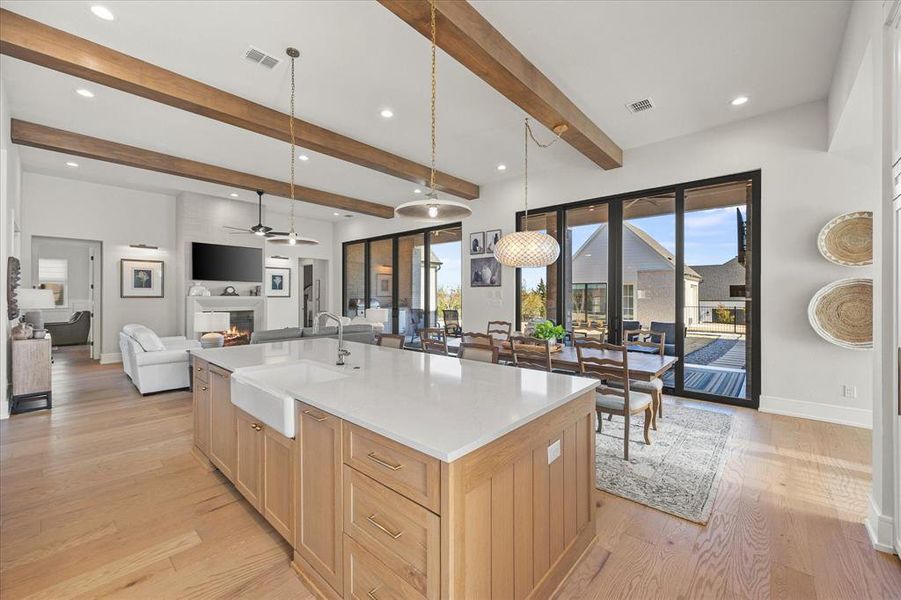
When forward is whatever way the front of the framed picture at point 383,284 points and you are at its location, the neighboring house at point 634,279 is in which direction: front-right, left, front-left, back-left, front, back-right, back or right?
left

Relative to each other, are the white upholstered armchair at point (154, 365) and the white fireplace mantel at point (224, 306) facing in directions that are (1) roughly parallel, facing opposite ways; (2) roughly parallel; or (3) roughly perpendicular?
roughly perpendicular

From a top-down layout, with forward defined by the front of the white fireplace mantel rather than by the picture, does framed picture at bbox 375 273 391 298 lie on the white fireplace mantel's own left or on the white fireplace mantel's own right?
on the white fireplace mantel's own left

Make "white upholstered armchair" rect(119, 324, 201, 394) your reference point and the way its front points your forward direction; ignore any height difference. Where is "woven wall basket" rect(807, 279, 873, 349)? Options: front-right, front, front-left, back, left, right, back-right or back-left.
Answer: front-right

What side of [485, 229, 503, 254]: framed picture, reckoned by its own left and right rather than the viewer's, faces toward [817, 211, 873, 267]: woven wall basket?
left

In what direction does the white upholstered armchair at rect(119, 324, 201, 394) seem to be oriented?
to the viewer's right

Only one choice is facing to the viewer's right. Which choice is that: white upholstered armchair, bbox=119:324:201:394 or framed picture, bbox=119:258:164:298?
the white upholstered armchair

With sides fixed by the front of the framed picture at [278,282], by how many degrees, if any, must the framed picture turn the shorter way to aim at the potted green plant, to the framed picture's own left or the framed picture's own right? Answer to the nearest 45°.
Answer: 0° — it already faces it

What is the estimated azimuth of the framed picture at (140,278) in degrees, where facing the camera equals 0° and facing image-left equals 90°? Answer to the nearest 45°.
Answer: approximately 0°
